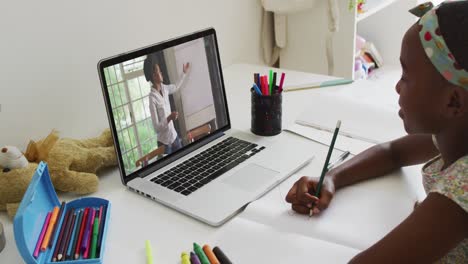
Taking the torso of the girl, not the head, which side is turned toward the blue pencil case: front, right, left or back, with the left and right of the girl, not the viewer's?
front

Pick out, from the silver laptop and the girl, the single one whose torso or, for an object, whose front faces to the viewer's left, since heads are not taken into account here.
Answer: the girl

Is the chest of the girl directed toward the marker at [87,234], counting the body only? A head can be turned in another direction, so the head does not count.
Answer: yes

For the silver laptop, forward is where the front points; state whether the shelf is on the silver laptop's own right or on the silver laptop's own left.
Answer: on the silver laptop's own left

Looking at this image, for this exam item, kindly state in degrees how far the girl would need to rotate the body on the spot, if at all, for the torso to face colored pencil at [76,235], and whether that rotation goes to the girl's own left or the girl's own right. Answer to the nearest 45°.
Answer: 0° — they already face it

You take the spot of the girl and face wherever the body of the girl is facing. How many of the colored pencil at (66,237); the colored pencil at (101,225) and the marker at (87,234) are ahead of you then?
3

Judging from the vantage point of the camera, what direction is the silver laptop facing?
facing the viewer and to the right of the viewer

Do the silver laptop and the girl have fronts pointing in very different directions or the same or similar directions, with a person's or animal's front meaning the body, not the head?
very different directions

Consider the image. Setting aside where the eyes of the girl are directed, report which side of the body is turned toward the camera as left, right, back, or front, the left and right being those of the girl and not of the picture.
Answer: left

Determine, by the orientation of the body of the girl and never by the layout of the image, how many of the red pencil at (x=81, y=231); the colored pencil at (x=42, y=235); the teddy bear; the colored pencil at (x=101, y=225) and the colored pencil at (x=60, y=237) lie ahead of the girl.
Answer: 5
